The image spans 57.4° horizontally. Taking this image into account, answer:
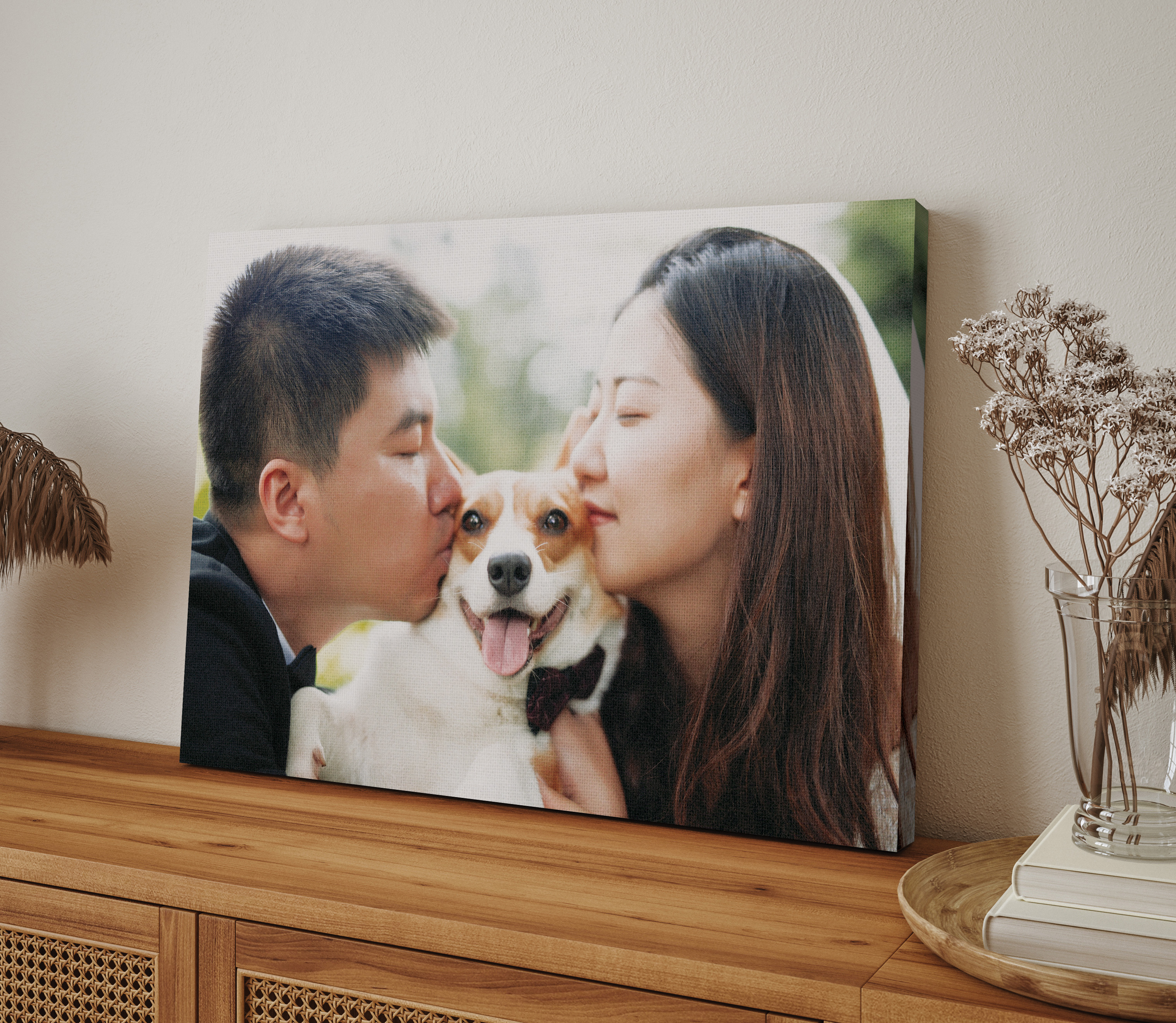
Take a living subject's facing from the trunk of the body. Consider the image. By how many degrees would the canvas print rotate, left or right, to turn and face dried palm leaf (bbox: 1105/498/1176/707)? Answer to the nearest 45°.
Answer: approximately 90° to its left

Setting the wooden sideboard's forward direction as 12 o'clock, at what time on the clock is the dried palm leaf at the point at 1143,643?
The dried palm leaf is roughly at 8 o'clock from the wooden sideboard.

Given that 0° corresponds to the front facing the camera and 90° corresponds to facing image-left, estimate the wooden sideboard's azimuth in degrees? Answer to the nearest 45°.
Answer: approximately 45°

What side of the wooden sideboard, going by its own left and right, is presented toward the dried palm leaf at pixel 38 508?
right

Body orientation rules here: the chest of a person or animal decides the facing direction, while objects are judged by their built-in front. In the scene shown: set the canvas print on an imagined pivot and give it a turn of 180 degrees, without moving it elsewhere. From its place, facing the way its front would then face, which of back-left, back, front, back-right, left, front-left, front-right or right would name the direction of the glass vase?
right

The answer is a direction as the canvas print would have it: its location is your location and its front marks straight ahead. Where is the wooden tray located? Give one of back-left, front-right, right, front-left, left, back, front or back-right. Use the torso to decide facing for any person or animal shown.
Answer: left

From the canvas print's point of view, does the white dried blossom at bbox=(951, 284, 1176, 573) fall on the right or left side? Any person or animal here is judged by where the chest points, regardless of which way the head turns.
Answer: on its left
